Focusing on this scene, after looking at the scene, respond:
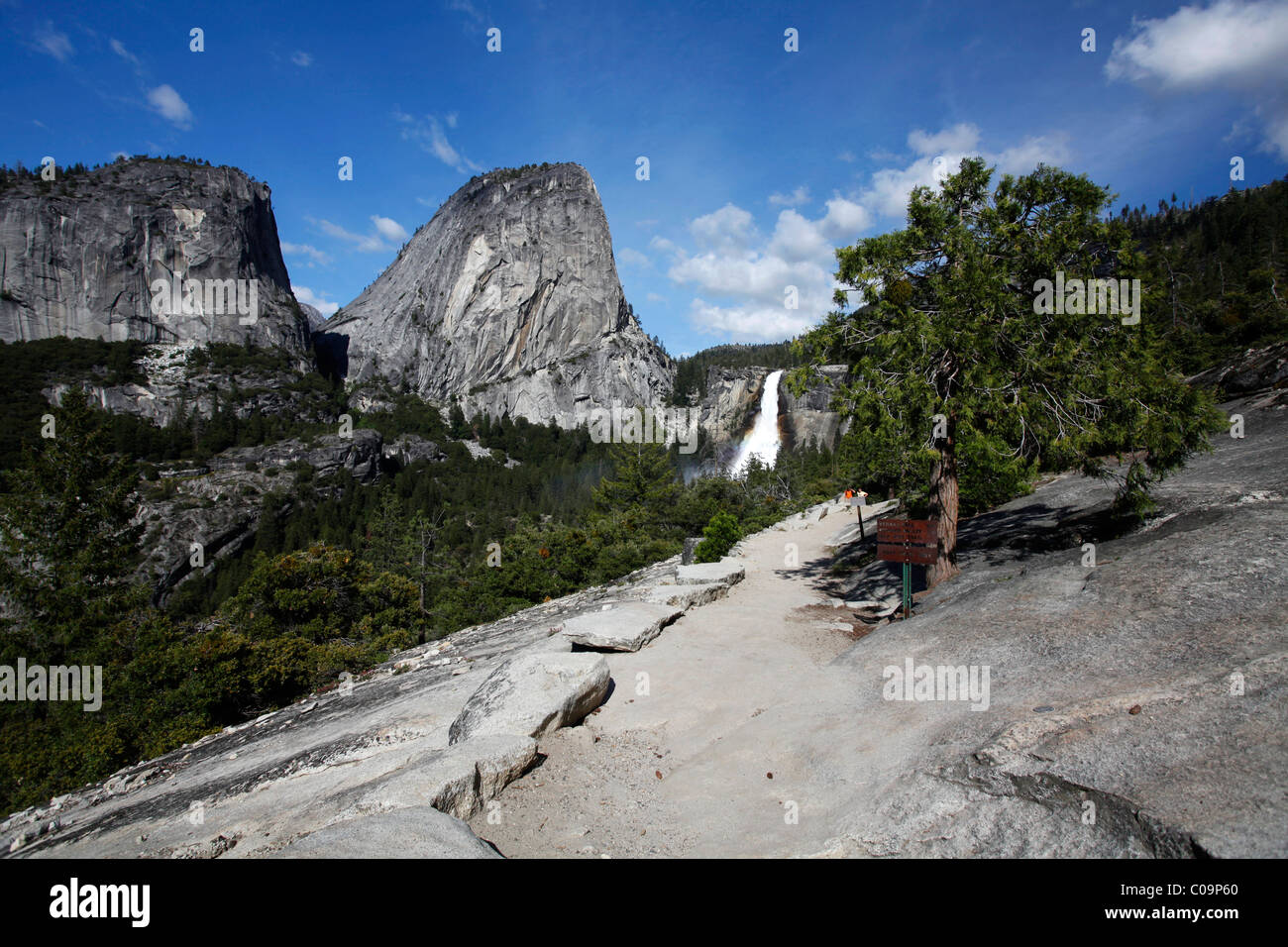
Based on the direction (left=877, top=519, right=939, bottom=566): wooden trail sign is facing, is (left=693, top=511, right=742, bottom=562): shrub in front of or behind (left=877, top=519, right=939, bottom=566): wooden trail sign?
behind

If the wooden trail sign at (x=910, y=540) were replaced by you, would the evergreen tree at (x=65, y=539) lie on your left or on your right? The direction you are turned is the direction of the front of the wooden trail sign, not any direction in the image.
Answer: on your right

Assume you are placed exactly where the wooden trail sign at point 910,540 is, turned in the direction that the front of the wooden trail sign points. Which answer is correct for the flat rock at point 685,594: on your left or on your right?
on your right

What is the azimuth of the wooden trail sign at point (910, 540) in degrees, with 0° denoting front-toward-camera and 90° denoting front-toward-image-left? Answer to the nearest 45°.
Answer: approximately 0°

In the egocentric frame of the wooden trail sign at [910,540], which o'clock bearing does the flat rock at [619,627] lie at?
The flat rock is roughly at 2 o'clock from the wooden trail sign.

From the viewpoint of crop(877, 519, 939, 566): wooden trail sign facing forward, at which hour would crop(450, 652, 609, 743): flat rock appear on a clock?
The flat rock is roughly at 1 o'clock from the wooden trail sign.
